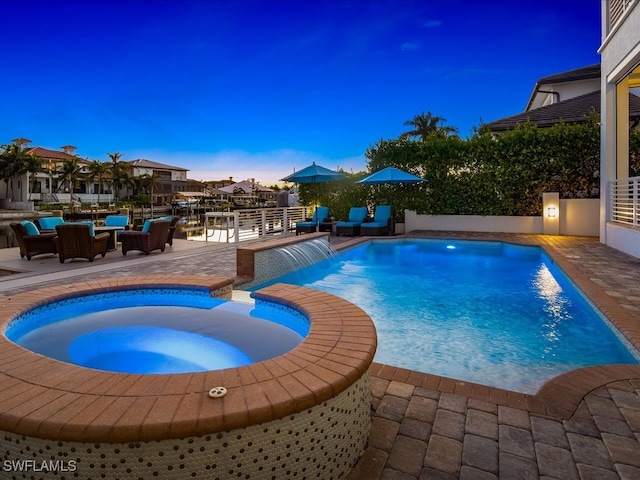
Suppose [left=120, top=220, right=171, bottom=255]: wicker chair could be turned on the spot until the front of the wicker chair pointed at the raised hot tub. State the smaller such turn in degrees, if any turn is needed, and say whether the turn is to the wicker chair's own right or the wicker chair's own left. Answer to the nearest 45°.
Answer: approximately 135° to the wicker chair's own left

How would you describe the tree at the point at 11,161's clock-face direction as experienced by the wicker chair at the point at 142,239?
The tree is roughly at 1 o'clock from the wicker chair.

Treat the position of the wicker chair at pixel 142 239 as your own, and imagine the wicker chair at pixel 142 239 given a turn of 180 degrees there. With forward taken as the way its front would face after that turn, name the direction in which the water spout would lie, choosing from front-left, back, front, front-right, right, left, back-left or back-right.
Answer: front

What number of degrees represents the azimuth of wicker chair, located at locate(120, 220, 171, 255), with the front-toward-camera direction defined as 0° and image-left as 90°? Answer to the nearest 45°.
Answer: approximately 135°

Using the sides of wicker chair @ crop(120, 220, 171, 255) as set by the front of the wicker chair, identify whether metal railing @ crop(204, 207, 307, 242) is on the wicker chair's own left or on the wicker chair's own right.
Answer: on the wicker chair's own right

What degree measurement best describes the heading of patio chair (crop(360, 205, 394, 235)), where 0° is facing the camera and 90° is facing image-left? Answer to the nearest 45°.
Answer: approximately 45°

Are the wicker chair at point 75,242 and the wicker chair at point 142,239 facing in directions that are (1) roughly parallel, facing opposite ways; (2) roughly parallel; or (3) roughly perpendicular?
roughly perpendicular
